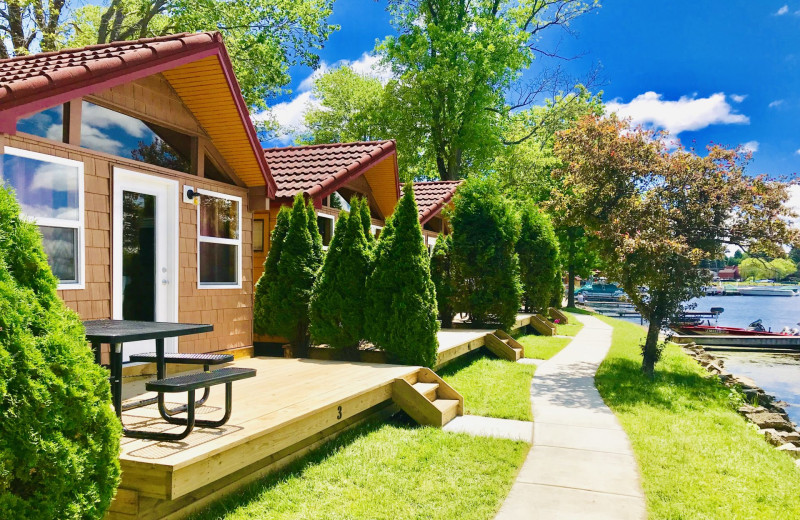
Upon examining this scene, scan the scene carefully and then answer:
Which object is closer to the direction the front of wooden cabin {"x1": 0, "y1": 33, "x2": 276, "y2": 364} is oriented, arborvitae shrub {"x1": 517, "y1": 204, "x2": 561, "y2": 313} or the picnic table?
the picnic table

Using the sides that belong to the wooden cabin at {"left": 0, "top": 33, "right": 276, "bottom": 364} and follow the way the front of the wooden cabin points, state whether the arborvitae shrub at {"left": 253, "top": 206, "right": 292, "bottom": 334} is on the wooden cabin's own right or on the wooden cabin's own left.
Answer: on the wooden cabin's own left

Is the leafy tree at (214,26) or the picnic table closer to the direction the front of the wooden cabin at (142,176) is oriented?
the picnic table

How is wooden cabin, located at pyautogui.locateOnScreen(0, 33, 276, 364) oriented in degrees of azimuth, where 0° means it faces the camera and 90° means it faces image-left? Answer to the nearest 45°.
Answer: approximately 315°

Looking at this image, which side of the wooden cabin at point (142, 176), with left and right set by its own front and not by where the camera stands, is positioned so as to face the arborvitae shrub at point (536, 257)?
left

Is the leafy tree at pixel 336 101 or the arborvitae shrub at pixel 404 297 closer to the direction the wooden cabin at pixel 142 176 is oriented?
the arborvitae shrub

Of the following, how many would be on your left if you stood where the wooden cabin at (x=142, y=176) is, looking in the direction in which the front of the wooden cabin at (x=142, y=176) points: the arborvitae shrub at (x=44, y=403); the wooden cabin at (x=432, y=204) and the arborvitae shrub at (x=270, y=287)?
2

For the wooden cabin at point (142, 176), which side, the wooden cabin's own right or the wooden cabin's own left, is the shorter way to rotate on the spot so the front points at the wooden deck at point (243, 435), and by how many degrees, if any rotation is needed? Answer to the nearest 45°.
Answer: approximately 45° to the wooden cabin's own right

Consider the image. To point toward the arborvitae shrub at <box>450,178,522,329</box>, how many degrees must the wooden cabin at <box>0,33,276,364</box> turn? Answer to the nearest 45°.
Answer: approximately 90° to its left

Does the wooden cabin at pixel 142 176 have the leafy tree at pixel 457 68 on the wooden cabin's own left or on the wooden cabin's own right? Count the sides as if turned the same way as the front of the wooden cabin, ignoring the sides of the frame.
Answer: on the wooden cabin's own left

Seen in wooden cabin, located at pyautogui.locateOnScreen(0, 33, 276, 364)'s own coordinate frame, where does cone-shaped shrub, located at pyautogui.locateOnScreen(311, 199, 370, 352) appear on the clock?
The cone-shaped shrub is roughly at 10 o'clock from the wooden cabin.

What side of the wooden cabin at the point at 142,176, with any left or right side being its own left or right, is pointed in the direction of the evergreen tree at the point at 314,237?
left

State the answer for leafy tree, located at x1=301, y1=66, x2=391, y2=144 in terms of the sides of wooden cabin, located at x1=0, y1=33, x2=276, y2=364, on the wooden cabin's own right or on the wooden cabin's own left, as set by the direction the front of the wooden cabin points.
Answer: on the wooden cabin's own left

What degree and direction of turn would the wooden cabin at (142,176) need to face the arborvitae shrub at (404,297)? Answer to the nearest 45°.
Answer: approximately 45° to its left

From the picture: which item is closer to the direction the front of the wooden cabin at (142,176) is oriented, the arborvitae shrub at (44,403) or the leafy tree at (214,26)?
the arborvitae shrub

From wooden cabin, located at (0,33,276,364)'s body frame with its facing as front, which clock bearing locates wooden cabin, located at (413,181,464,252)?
wooden cabin, located at (413,181,464,252) is roughly at 9 o'clock from wooden cabin, located at (0,33,276,364).
